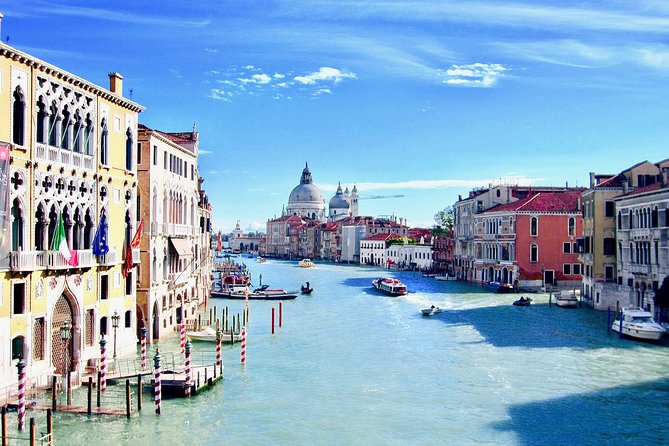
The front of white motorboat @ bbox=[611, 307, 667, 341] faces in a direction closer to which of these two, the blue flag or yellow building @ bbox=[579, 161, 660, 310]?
the blue flag

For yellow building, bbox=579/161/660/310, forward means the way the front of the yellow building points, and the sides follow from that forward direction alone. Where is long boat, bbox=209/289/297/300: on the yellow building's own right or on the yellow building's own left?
on the yellow building's own right

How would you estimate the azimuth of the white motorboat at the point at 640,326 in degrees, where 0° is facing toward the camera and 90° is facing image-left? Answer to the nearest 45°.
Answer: approximately 315°

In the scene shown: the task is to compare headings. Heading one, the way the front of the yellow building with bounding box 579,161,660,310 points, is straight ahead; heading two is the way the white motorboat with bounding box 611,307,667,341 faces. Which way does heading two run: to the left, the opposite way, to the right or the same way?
to the left

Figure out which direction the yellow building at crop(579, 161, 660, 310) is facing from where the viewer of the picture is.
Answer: facing the viewer and to the left of the viewer

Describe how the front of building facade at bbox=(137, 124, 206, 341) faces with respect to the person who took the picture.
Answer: facing the viewer and to the right of the viewer

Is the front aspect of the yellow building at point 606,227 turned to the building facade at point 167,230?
yes

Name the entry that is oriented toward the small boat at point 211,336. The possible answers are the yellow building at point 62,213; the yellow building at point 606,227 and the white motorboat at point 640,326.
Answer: the yellow building at point 606,227

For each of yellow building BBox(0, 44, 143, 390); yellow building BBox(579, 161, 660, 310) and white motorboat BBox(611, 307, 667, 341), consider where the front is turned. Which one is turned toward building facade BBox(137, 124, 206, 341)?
yellow building BBox(579, 161, 660, 310)

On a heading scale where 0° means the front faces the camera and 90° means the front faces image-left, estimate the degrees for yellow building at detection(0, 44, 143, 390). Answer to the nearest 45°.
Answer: approximately 315°
